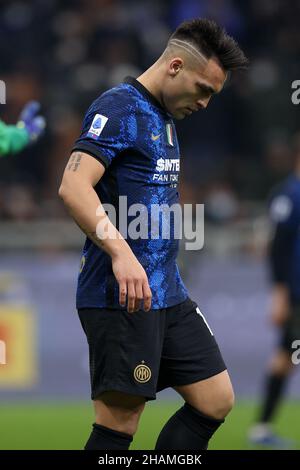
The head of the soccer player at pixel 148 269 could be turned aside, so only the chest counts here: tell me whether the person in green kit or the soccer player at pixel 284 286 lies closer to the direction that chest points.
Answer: the soccer player

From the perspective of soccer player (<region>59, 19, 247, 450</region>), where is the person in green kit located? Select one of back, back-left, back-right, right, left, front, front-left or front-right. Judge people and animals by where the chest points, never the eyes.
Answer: back-left

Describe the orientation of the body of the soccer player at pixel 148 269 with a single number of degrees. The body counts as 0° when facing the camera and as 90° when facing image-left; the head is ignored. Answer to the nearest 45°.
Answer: approximately 270°

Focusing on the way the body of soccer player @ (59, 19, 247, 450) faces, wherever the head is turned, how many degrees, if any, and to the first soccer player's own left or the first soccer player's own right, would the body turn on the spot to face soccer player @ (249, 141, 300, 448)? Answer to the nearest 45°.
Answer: approximately 90° to the first soccer player's own left
